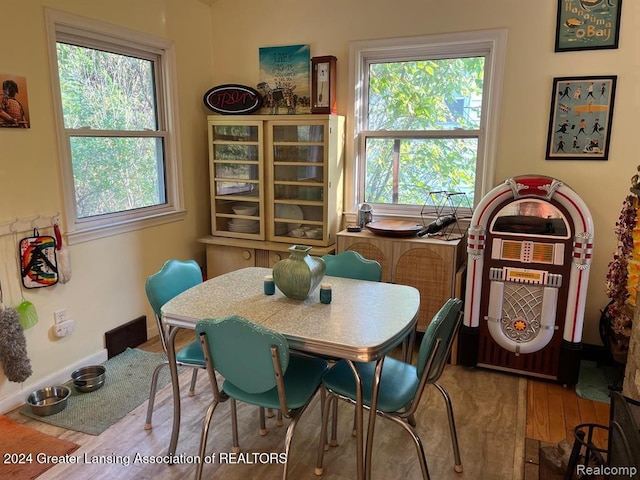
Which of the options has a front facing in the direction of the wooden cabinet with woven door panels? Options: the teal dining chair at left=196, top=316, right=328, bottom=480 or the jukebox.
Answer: the teal dining chair

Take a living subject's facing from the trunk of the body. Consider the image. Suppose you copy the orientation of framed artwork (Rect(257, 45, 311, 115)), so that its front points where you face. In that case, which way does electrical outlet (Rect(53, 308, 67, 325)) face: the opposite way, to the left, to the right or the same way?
to the left

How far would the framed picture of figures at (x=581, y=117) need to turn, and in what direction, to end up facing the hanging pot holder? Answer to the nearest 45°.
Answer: approximately 45° to its right

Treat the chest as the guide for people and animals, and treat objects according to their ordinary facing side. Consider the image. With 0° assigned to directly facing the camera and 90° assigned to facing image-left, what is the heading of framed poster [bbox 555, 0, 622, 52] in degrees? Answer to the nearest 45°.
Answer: approximately 0°

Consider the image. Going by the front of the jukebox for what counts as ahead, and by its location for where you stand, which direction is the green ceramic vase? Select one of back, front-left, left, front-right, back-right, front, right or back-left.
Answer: front-right

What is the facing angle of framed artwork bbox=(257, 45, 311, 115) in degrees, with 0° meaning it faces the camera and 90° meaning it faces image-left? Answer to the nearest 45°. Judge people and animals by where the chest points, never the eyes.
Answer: approximately 0°

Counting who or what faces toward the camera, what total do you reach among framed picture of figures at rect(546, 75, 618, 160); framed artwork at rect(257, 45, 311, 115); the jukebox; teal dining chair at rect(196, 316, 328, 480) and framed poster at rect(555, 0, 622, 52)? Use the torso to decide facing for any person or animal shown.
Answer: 4

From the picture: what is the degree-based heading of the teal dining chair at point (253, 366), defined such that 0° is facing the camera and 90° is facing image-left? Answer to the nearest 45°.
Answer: approximately 225°

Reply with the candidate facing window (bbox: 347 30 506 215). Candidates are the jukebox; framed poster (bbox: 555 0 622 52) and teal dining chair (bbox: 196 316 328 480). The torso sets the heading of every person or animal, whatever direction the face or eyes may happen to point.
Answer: the teal dining chair

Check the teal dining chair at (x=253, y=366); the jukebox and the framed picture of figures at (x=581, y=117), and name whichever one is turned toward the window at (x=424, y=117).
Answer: the teal dining chair

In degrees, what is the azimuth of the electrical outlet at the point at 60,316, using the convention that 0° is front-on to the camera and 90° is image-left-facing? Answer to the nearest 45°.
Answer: approximately 315°

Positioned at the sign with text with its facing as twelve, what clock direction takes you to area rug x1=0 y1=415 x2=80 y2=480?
The area rug is roughly at 1 o'clock from the sign with text.
